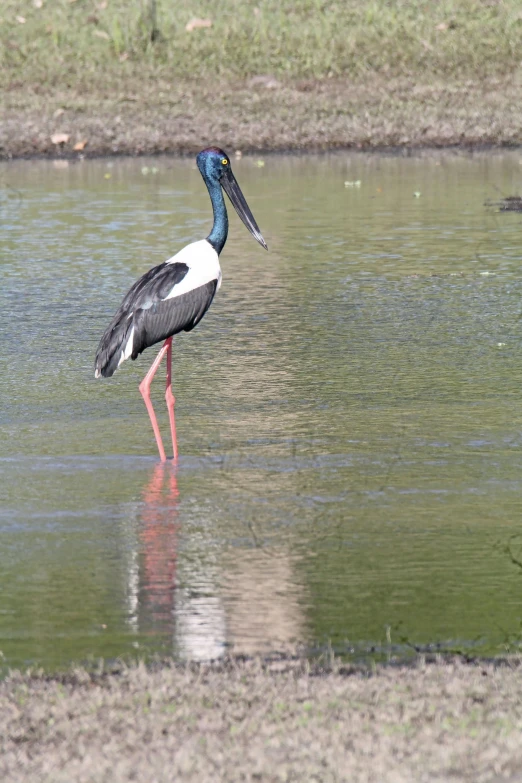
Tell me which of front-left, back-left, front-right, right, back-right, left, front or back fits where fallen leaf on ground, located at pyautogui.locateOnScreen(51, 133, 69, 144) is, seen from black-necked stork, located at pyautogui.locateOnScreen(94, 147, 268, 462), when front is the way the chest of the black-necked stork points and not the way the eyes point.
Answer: left

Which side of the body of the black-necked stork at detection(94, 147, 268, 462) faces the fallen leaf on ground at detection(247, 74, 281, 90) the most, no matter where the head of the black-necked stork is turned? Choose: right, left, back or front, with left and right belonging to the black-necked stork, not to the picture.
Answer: left

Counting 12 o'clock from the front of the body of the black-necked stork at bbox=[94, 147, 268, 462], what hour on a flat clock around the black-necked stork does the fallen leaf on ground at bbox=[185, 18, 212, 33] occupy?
The fallen leaf on ground is roughly at 9 o'clock from the black-necked stork.

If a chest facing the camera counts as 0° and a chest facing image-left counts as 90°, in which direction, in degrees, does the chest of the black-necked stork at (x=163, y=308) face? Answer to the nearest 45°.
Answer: approximately 270°

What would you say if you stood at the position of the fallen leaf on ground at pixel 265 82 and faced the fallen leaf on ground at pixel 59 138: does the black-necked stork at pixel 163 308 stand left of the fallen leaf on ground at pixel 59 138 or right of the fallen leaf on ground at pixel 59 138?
left
